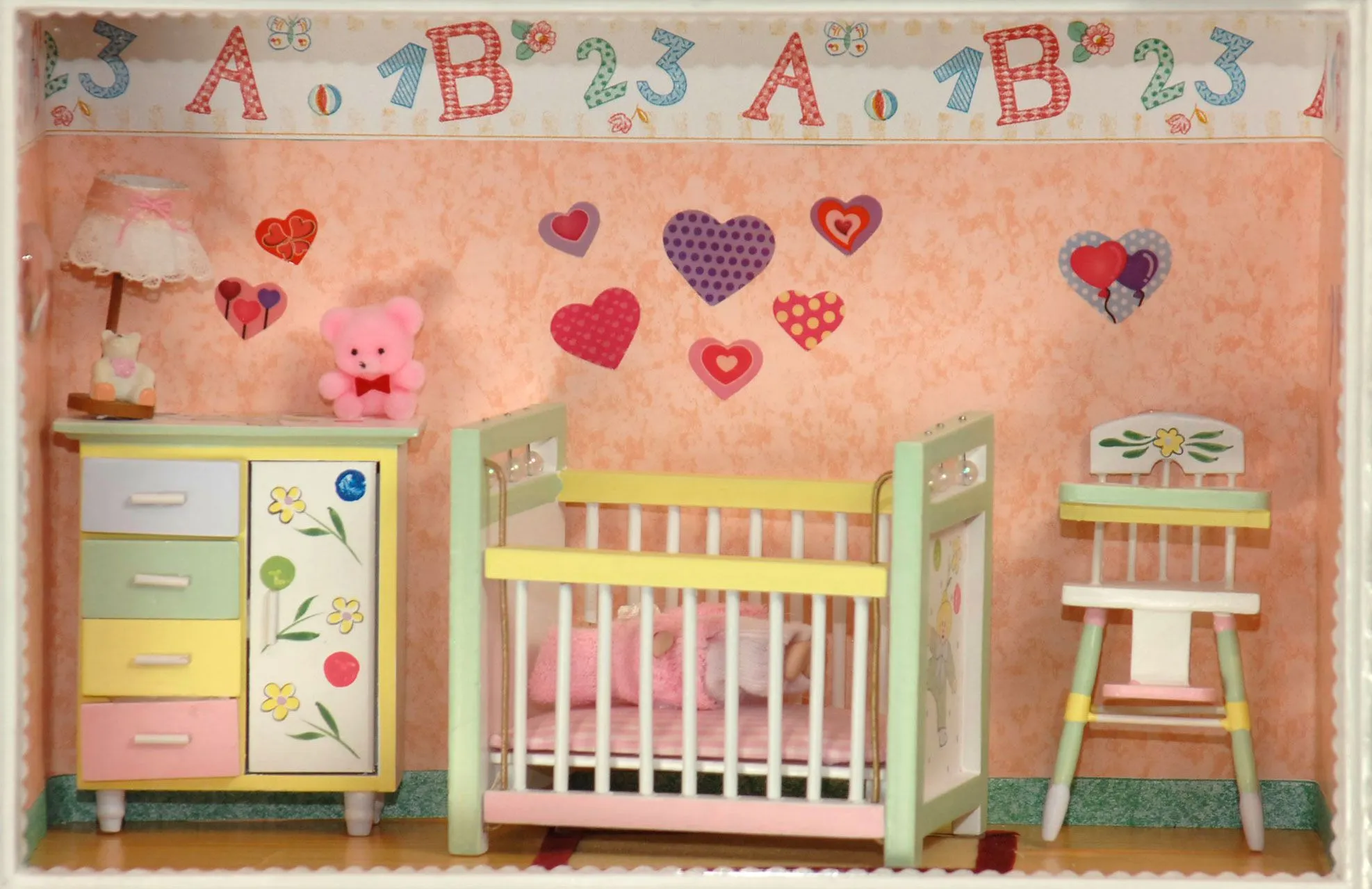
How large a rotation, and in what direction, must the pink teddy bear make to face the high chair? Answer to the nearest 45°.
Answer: approximately 90° to its left

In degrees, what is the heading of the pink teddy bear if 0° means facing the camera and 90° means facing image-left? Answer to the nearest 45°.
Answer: approximately 0°

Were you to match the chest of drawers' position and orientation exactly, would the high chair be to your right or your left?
on your left

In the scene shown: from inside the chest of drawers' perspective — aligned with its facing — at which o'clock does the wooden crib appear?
The wooden crib is roughly at 10 o'clock from the chest of drawers.

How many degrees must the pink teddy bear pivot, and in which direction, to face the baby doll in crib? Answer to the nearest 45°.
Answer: approximately 45° to its left

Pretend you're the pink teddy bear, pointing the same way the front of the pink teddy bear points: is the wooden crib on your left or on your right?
on your left

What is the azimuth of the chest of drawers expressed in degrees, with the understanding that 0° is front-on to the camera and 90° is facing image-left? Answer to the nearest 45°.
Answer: approximately 0°
